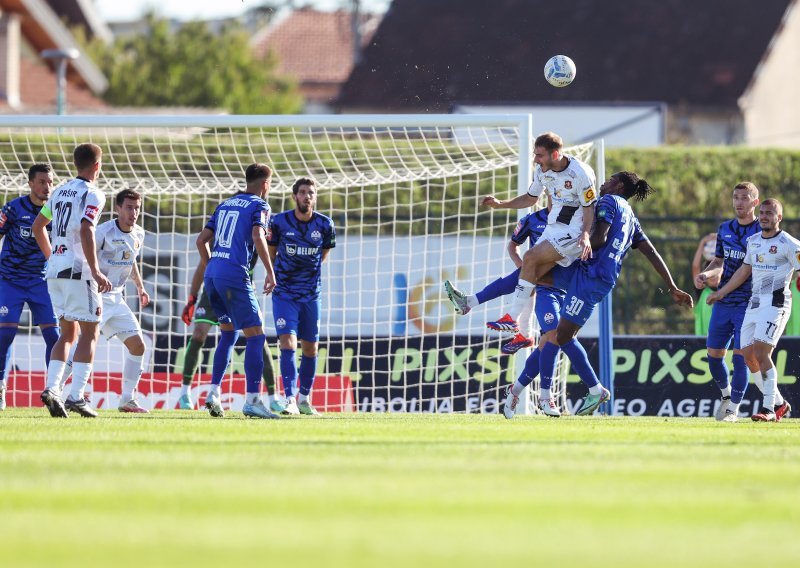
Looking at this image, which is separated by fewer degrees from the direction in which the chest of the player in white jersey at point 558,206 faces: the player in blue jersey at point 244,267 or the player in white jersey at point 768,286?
the player in blue jersey

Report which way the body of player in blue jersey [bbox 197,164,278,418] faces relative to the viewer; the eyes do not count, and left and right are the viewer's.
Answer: facing away from the viewer and to the right of the viewer

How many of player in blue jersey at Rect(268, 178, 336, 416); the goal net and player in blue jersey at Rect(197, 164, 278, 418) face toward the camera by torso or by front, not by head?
2

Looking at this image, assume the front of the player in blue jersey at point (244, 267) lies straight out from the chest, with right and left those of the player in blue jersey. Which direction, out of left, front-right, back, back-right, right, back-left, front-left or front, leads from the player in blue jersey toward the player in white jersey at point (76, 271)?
back-left

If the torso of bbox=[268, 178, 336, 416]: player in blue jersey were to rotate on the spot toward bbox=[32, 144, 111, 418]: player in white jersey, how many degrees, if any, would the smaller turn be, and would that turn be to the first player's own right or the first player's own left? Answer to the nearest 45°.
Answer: approximately 45° to the first player's own right

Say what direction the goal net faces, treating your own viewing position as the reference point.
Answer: facing the viewer

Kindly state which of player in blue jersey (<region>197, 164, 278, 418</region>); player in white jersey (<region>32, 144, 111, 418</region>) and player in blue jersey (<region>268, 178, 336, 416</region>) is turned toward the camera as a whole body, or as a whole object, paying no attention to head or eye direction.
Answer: player in blue jersey (<region>268, 178, 336, 416</region>)

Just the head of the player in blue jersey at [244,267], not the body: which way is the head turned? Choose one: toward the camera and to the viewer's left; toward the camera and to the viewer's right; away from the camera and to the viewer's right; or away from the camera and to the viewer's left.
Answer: away from the camera and to the viewer's right

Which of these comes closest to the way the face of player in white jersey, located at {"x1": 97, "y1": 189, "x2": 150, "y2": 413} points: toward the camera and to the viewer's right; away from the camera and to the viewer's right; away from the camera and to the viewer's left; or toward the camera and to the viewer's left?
toward the camera and to the viewer's right

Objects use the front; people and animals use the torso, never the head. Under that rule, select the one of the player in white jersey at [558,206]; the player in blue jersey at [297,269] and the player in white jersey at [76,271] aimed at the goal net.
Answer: the player in white jersey at [76,271]

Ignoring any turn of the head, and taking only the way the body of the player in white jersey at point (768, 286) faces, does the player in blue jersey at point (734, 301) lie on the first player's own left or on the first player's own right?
on the first player's own right

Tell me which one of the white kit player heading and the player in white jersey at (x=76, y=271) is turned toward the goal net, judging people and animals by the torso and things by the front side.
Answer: the player in white jersey

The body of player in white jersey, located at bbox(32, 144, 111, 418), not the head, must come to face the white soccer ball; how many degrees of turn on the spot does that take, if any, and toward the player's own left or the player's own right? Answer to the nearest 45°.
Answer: approximately 45° to the player's own right

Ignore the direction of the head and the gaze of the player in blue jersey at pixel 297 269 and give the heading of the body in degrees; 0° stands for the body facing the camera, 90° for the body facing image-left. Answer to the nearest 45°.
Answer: approximately 0°

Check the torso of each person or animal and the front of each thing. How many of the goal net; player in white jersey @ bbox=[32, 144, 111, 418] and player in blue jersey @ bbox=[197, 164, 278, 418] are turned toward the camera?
1

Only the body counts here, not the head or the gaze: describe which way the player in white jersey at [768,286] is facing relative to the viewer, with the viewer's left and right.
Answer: facing the viewer and to the left of the viewer

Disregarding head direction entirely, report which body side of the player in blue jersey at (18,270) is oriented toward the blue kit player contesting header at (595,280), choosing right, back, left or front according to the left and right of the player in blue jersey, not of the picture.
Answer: left
